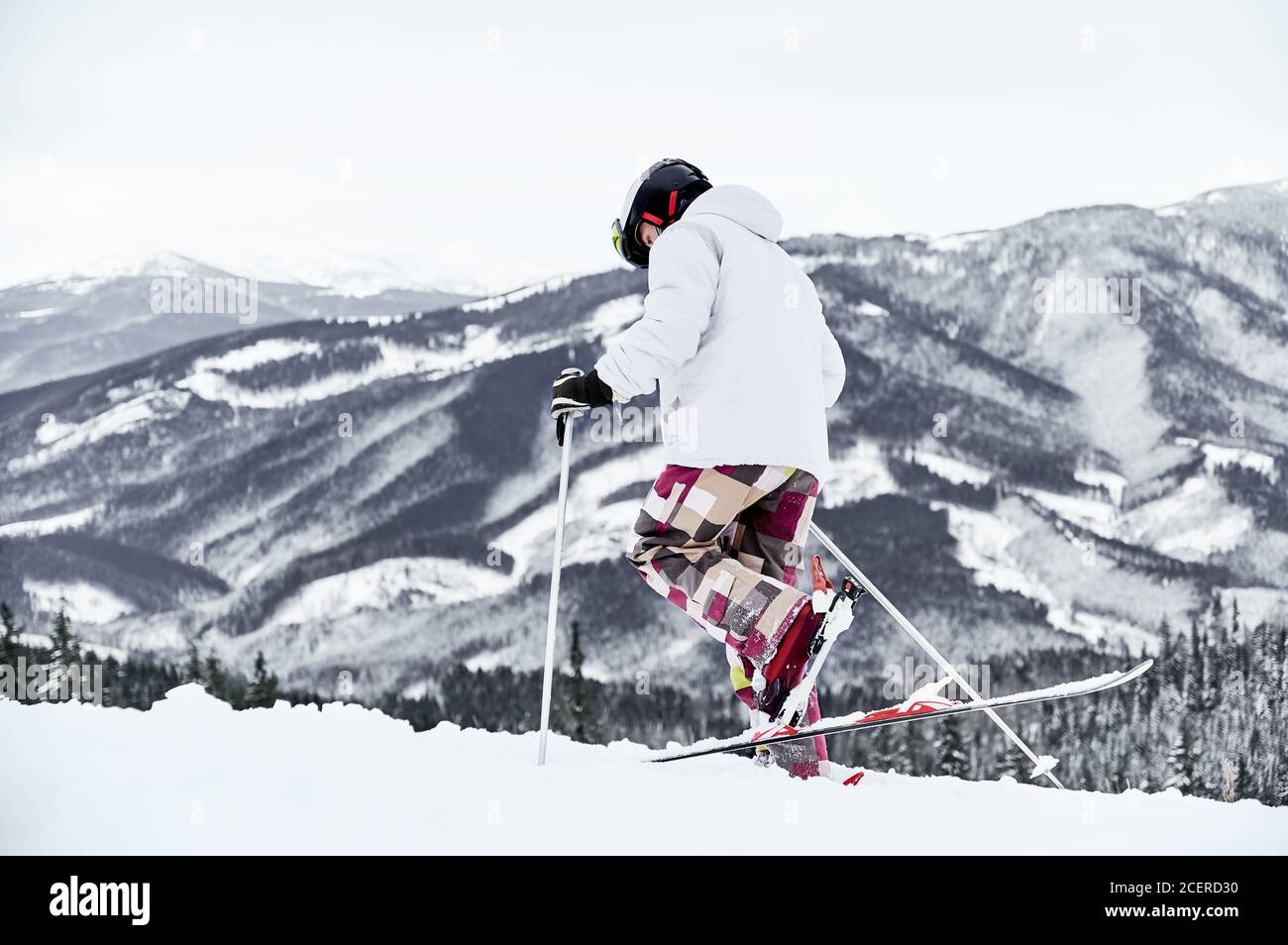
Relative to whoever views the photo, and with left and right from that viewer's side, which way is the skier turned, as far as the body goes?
facing away from the viewer and to the left of the viewer

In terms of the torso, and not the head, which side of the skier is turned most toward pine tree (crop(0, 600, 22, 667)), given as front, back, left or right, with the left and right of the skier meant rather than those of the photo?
front

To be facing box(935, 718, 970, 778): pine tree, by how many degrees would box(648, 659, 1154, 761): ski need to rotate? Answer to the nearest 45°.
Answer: approximately 90° to its left

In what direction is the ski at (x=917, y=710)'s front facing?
to the viewer's right

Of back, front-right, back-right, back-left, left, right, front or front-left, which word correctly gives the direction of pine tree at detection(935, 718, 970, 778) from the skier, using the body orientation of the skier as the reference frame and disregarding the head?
front-right
